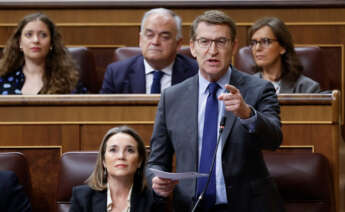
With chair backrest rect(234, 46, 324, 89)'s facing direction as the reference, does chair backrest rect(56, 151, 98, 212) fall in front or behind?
in front

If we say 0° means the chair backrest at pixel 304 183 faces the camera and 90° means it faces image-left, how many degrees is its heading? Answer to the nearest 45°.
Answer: approximately 0°

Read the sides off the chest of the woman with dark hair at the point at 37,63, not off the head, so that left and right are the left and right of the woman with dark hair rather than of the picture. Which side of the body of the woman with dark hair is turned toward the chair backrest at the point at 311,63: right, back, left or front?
left
